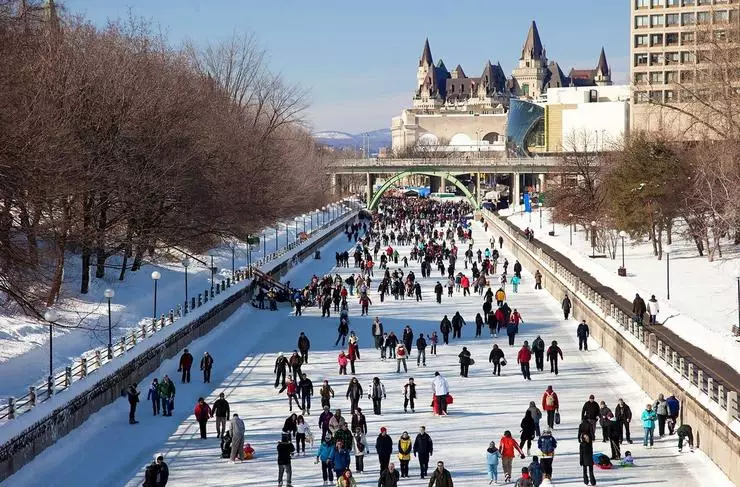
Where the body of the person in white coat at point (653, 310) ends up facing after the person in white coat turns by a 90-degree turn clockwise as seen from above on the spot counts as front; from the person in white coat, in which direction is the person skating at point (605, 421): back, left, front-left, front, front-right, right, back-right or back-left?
right

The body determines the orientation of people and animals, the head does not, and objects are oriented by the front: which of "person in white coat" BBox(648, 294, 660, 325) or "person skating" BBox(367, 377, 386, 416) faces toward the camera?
the person skating

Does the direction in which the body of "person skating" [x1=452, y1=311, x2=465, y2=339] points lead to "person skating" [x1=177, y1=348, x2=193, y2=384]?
no

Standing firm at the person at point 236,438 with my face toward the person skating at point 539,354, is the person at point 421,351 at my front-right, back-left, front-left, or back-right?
front-left

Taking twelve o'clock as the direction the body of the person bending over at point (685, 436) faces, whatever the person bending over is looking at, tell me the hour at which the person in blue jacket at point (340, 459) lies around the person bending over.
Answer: The person in blue jacket is roughly at 8 o'clock from the person bending over.

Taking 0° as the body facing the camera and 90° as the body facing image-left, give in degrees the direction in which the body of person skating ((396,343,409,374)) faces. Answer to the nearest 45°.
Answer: approximately 180°

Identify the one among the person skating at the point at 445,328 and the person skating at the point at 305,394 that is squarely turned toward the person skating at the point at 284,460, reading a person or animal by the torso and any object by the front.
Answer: the person skating at the point at 305,394

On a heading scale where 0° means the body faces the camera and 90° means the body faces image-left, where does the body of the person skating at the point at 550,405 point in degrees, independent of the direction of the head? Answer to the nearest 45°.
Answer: approximately 180°

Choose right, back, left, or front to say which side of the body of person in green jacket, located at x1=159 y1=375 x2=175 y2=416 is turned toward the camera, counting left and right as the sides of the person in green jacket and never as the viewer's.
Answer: front

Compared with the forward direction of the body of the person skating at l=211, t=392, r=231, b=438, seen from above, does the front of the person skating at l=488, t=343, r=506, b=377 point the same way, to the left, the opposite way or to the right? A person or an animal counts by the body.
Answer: the same way

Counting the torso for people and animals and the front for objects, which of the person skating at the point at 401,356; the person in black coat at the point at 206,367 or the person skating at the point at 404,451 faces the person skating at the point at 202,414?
the person in black coat

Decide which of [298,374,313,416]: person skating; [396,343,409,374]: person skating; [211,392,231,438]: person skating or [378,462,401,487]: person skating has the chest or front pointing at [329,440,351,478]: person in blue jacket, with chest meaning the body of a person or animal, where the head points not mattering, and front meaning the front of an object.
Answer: [298,374,313,416]: person skating

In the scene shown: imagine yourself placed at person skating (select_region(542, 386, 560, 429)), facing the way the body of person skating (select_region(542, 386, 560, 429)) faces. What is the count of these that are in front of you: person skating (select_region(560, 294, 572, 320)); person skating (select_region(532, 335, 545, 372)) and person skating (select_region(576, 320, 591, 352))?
3

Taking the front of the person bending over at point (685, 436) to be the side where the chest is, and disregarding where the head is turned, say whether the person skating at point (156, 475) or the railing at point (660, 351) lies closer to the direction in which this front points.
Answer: the railing

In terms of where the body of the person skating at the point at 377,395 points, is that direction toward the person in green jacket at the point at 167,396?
no

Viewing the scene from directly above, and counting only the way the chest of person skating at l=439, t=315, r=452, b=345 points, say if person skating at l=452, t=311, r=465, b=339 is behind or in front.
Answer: in front

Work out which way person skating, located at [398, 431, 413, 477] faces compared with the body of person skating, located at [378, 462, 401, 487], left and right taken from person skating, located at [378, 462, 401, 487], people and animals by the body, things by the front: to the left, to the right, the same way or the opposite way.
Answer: the same way
